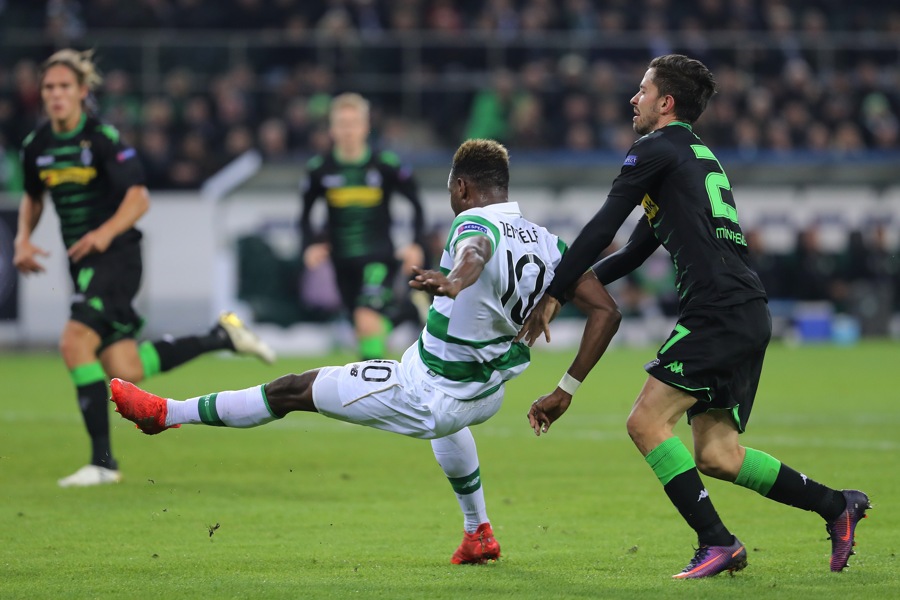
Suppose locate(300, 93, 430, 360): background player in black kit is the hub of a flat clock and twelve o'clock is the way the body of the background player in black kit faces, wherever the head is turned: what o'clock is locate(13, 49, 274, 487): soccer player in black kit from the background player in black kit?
The soccer player in black kit is roughly at 1 o'clock from the background player in black kit.

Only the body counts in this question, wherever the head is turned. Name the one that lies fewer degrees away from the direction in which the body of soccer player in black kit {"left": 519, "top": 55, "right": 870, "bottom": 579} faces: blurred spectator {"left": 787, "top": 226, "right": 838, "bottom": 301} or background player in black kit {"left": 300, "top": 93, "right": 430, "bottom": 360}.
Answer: the background player in black kit

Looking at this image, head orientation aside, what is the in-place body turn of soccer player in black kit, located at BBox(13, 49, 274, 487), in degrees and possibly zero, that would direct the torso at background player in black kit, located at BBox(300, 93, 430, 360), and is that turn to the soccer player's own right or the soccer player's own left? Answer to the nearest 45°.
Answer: approximately 180°

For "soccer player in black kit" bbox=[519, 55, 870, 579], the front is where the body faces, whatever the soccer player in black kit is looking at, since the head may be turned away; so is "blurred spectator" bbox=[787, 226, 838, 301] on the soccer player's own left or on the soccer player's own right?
on the soccer player's own right

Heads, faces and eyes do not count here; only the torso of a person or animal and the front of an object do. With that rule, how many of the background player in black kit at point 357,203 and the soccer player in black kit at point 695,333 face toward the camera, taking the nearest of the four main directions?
1

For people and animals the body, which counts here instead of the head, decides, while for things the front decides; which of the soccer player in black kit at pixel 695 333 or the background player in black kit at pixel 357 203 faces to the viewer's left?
the soccer player in black kit

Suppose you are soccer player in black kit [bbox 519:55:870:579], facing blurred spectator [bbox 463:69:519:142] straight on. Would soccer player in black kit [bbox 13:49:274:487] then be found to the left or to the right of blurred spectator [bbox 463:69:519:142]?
left

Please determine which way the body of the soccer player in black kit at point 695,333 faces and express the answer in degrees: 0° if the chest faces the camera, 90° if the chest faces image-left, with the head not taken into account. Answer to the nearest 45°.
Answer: approximately 90°

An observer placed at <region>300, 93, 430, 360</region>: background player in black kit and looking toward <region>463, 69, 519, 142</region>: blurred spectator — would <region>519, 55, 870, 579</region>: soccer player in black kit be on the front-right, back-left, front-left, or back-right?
back-right

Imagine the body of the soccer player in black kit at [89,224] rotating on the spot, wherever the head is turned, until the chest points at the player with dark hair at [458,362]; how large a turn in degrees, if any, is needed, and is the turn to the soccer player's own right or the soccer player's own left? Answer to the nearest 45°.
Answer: approximately 90° to the soccer player's own left

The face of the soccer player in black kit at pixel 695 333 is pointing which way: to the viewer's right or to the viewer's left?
to the viewer's left

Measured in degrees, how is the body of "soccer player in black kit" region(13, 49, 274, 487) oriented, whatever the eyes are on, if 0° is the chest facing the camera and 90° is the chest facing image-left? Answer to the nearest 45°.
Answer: approximately 45°

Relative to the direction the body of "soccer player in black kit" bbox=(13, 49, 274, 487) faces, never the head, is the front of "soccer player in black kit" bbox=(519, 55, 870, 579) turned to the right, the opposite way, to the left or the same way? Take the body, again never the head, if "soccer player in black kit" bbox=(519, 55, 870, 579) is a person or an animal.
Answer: to the right

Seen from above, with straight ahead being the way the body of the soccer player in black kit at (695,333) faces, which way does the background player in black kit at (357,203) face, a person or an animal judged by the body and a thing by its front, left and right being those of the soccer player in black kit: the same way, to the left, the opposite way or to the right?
to the left

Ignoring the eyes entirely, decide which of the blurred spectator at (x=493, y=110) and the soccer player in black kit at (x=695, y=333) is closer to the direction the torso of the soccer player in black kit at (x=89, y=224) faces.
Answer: the soccer player in black kit
